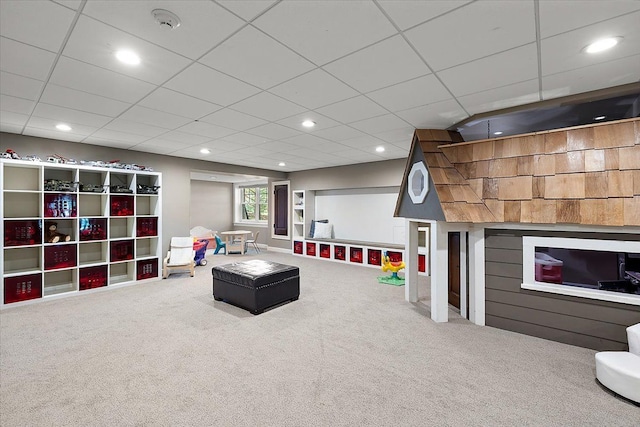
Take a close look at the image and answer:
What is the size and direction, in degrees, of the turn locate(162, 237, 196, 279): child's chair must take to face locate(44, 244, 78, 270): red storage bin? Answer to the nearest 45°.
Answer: approximately 90° to its right

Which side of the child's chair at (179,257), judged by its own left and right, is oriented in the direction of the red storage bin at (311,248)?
left

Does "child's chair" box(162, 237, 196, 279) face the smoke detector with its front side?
yes

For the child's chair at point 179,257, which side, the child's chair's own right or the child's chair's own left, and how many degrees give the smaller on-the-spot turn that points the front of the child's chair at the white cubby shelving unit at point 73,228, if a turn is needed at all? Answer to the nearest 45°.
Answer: approximately 90° to the child's chair's own right

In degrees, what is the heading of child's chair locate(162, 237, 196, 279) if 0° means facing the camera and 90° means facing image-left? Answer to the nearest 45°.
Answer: approximately 0°

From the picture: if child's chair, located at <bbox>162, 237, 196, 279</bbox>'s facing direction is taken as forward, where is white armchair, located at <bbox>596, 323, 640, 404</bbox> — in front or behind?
in front

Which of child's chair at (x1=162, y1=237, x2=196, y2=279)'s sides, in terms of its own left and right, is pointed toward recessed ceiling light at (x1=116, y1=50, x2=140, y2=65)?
front
